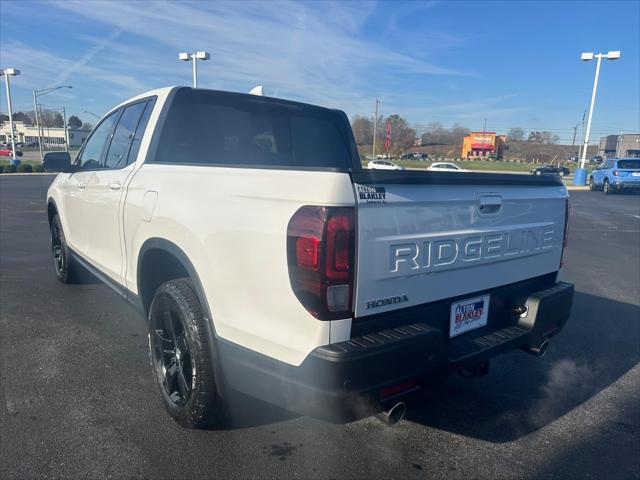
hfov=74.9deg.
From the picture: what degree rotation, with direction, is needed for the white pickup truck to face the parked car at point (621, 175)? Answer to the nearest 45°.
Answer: approximately 90° to its right

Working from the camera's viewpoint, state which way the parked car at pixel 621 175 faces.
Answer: facing away from the viewer and to the left of the viewer

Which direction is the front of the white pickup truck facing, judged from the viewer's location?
facing away from the viewer and to the left of the viewer

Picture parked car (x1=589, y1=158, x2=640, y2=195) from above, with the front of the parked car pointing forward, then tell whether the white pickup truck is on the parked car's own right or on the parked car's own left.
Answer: on the parked car's own left

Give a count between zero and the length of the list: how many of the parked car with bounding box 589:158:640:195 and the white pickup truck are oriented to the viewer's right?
0
